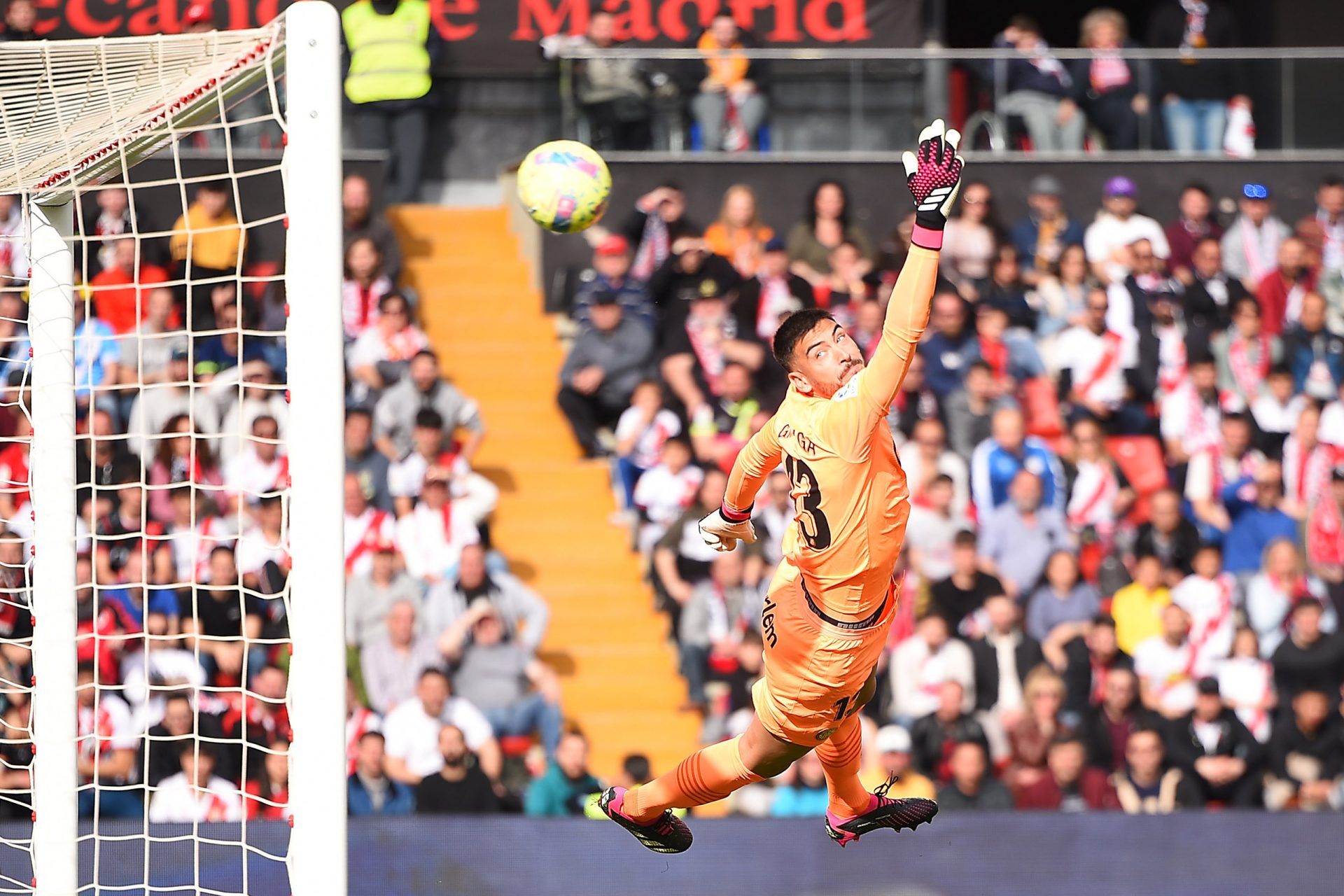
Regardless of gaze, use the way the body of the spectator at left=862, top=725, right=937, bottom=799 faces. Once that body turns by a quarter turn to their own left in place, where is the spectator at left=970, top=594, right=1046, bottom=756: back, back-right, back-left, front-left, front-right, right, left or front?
front-left

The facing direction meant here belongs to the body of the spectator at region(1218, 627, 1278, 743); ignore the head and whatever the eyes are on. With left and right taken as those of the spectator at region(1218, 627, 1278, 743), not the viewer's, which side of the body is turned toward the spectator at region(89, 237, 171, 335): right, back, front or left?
right

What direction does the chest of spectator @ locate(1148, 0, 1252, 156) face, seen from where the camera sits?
toward the camera

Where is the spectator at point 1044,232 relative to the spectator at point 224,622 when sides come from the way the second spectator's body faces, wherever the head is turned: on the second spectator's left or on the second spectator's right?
on the second spectator's left

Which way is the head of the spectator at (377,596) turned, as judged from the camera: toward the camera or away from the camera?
toward the camera

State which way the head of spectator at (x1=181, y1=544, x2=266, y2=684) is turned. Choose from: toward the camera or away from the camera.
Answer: toward the camera

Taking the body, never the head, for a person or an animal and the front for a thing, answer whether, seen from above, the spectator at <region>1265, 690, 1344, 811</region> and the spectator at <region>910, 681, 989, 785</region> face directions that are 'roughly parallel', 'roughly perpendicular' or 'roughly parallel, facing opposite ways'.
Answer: roughly parallel

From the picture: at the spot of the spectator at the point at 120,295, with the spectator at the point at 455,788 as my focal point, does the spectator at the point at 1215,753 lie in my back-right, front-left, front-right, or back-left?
front-left

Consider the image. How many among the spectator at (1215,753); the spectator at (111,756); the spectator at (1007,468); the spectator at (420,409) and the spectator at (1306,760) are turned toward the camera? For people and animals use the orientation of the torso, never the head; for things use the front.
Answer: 5

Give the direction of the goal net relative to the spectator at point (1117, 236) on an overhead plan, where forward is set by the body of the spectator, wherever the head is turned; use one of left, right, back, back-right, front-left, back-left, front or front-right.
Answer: front-right

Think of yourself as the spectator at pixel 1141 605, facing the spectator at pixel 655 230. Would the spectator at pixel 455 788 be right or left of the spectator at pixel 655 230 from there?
left

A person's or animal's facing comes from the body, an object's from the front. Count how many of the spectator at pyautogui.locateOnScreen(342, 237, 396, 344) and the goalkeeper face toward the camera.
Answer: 1

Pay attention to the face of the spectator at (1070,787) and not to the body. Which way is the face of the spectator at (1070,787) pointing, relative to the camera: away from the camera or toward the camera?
toward the camera

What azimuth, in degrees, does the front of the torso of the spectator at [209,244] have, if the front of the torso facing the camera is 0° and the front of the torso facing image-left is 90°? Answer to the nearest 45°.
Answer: approximately 0°

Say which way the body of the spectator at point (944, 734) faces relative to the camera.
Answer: toward the camera

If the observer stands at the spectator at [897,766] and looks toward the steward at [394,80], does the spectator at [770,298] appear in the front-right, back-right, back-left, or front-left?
front-right

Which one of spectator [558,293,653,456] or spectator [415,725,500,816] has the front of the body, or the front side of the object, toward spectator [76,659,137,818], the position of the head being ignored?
spectator [558,293,653,456]

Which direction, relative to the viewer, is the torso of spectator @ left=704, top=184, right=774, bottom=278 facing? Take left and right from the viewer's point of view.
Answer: facing the viewer

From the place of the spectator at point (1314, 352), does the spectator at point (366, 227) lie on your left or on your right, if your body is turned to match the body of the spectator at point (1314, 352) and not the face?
on your right

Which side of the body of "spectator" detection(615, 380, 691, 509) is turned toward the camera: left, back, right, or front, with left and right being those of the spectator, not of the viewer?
front
